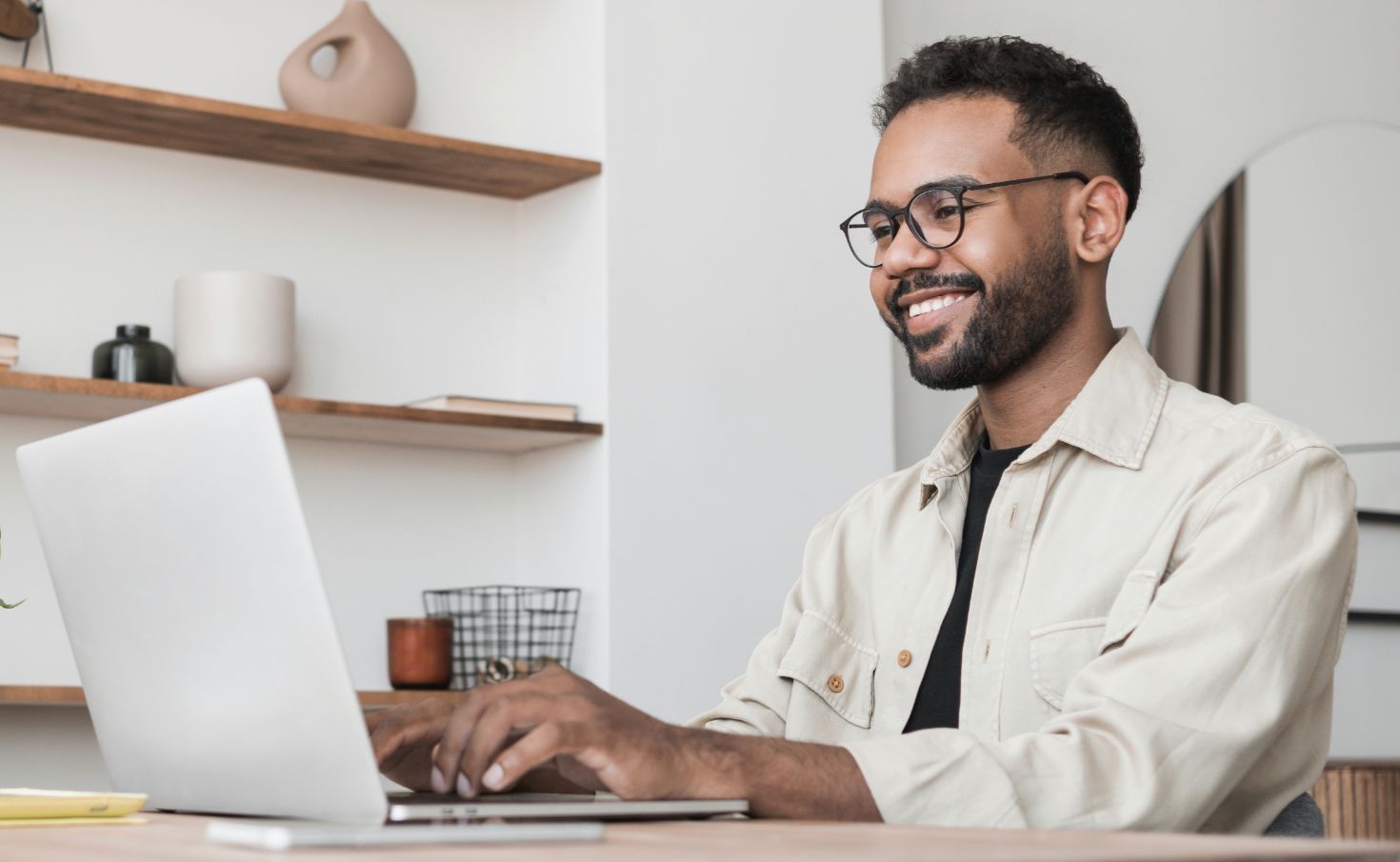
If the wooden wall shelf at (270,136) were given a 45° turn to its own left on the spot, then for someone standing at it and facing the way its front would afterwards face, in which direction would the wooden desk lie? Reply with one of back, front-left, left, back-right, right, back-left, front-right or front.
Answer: right

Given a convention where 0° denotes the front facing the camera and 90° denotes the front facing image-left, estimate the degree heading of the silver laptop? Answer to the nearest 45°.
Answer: approximately 225°

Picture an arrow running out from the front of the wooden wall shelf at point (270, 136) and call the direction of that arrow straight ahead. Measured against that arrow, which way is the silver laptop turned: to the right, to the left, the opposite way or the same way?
to the left

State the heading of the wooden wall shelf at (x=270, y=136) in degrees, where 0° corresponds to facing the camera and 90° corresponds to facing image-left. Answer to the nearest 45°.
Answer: approximately 315°

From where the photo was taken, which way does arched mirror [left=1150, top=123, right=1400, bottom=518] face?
toward the camera

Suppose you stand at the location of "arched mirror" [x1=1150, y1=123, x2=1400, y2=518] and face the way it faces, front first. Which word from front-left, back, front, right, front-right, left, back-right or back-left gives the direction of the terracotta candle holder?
front-right

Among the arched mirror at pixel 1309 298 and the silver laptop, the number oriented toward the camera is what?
1

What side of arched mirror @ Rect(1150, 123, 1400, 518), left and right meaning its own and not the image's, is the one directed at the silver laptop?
front

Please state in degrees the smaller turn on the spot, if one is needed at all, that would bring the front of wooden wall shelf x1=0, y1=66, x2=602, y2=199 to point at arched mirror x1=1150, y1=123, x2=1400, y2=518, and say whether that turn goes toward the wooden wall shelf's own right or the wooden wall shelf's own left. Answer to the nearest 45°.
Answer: approximately 45° to the wooden wall shelf's own left

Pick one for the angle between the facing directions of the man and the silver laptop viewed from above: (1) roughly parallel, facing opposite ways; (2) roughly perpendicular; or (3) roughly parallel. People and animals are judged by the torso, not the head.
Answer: roughly parallel, facing opposite ways

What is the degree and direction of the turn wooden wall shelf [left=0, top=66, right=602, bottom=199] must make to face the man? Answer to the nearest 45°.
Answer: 0° — it already faces them

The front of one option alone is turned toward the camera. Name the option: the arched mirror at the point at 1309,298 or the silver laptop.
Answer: the arched mirror

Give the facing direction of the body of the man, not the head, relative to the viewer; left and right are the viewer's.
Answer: facing the viewer and to the left of the viewer
